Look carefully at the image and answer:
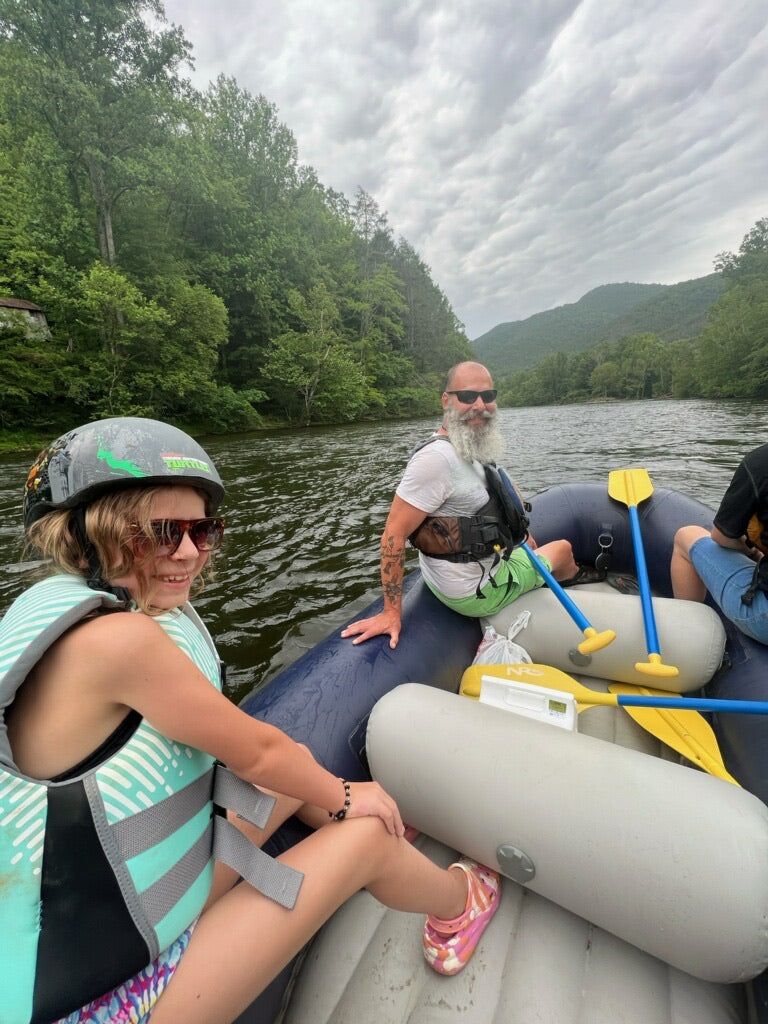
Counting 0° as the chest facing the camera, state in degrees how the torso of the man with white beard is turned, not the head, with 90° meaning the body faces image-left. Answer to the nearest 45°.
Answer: approximately 270°

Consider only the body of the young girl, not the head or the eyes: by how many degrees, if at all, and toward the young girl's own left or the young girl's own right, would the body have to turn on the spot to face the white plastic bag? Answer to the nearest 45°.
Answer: approximately 45° to the young girl's own left

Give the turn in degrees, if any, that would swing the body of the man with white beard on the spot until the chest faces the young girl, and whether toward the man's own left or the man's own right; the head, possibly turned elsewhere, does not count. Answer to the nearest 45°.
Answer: approximately 90° to the man's own right

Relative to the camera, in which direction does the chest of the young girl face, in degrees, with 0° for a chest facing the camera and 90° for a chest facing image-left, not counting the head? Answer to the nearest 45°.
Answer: approximately 270°

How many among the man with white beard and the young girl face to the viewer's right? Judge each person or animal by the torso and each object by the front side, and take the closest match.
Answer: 2
